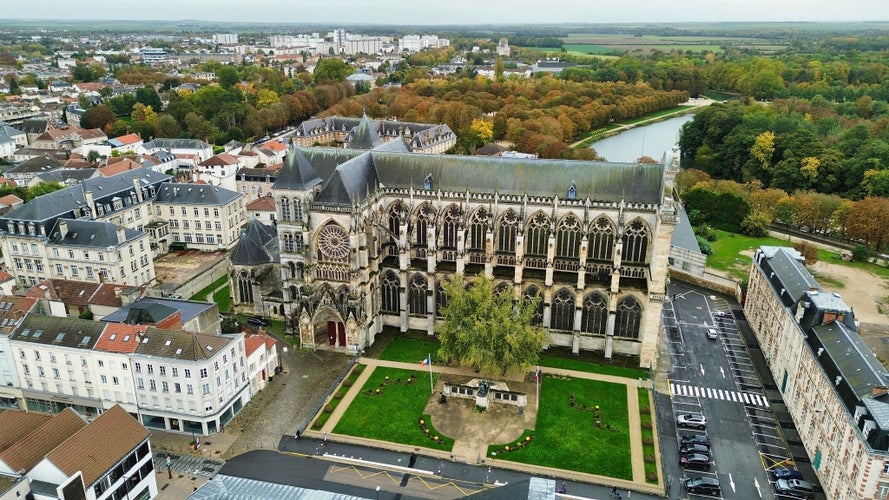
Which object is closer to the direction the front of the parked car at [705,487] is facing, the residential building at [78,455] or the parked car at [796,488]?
the residential building

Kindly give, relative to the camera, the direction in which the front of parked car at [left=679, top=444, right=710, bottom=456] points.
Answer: facing to the left of the viewer

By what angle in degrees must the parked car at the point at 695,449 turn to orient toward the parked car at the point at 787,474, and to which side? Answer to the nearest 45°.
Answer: approximately 180°

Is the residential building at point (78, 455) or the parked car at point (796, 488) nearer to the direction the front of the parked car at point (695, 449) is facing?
the residential building

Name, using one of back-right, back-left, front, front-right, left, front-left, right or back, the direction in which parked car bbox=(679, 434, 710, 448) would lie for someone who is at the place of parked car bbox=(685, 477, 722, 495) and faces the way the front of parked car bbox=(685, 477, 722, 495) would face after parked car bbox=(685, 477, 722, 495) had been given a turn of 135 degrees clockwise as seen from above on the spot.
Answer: front-left

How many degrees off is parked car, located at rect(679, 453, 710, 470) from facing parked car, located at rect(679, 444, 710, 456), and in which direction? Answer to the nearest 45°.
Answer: approximately 90° to its right

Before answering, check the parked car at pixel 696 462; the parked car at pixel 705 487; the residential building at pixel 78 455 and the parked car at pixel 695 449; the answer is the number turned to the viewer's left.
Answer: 3

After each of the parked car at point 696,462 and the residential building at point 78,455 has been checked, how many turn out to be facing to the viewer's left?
1

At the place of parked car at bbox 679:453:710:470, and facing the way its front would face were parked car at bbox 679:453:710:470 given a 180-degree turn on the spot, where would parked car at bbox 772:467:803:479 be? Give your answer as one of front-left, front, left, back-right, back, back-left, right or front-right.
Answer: front

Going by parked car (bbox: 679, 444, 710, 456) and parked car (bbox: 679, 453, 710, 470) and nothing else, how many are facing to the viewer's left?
2

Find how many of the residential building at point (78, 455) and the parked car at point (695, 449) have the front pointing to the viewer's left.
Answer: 1

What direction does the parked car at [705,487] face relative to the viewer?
to the viewer's left

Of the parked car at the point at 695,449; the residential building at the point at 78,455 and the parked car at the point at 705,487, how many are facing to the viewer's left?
2

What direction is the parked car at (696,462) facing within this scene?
to the viewer's left

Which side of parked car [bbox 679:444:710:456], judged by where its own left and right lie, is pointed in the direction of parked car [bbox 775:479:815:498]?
back

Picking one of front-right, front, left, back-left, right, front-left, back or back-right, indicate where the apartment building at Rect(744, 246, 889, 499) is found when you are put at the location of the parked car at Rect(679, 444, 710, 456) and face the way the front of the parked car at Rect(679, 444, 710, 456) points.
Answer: back

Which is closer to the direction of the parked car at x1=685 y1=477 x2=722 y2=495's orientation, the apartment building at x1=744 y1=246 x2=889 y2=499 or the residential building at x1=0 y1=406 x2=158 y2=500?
the residential building
